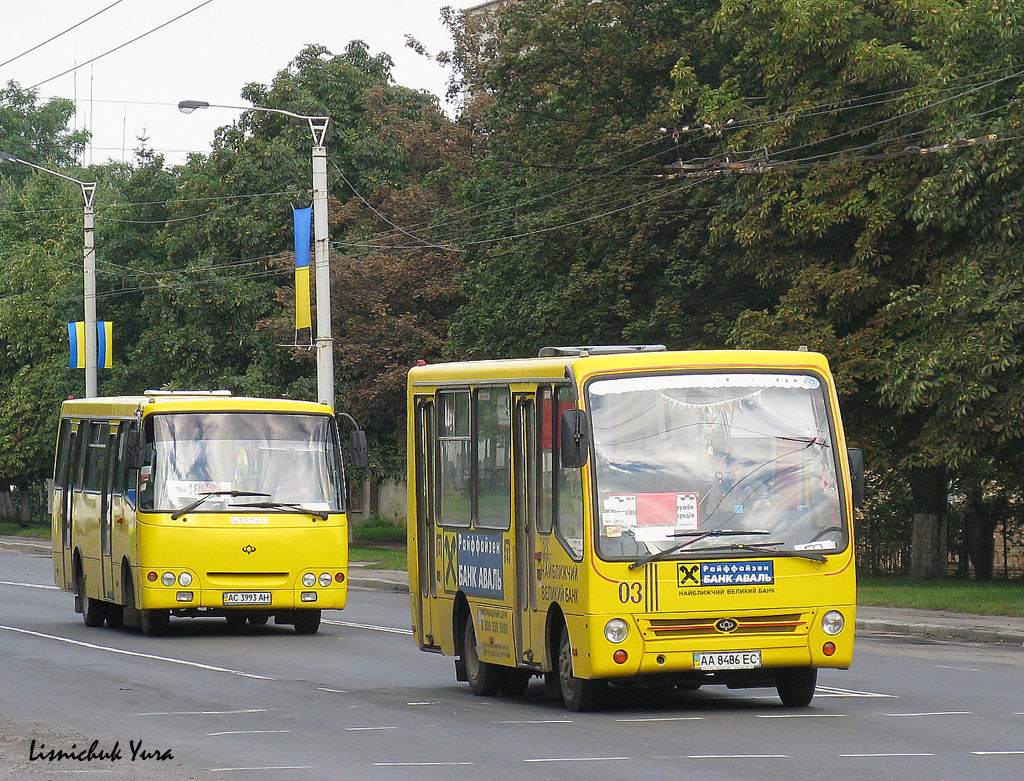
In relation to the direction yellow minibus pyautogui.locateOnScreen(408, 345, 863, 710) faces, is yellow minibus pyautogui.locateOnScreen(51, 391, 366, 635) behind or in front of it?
behind

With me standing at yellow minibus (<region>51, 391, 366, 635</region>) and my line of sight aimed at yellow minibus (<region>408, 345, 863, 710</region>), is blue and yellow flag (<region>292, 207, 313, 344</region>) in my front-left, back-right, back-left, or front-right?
back-left

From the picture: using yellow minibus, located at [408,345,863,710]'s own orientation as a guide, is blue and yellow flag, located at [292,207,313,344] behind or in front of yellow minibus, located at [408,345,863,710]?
behind

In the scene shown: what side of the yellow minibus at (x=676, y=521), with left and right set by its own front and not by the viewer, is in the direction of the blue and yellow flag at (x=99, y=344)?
back

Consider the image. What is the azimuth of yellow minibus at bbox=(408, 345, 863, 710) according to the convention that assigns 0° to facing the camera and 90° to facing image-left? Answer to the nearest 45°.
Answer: approximately 315°
